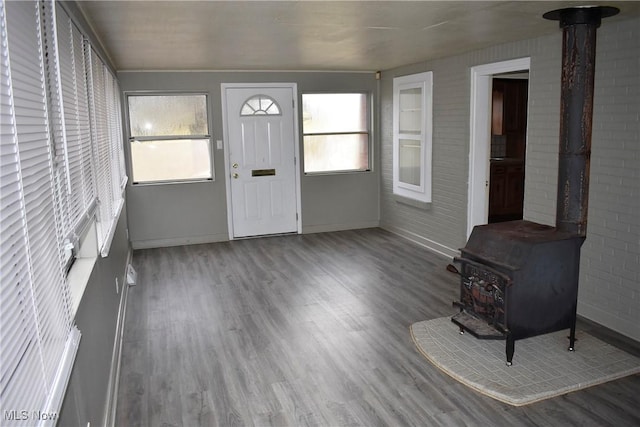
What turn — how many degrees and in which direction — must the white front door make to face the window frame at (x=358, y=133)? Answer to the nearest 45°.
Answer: approximately 90° to its left

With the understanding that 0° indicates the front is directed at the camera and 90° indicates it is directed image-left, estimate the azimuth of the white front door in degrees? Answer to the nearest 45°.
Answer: approximately 0°

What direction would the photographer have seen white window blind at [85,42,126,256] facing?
facing to the right of the viewer

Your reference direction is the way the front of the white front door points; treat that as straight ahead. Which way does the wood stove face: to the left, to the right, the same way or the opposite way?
to the right

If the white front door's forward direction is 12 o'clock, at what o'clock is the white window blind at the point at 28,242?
The white window blind is roughly at 12 o'clock from the white front door.

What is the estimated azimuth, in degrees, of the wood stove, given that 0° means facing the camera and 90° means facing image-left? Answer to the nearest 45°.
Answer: approximately 45°

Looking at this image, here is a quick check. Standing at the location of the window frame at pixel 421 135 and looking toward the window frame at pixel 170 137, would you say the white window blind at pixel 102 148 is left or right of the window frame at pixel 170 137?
left

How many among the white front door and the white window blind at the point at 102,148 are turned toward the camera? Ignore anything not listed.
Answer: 1

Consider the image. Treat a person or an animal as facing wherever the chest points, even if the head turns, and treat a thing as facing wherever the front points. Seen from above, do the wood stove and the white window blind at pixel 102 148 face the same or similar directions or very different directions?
very different directions

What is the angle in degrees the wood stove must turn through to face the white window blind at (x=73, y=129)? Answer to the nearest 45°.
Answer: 0° — it already faces it

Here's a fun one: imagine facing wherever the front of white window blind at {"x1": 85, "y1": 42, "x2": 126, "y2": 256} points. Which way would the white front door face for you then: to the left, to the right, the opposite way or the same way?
to the right

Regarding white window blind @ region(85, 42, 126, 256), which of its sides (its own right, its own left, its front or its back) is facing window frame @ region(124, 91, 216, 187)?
left
